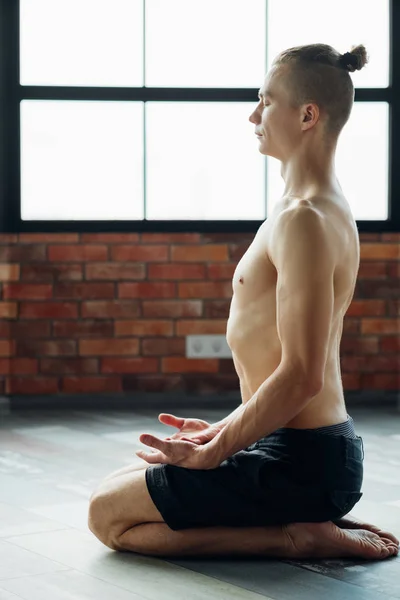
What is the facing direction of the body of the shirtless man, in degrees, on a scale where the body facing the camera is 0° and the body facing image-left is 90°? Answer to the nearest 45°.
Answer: approximately 90°

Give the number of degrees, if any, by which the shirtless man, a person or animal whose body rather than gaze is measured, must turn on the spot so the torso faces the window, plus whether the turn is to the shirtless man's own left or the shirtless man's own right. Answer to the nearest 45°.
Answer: approximately 90° to the shirtless man's own right

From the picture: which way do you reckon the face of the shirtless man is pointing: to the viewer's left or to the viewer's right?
to the viewer's left
